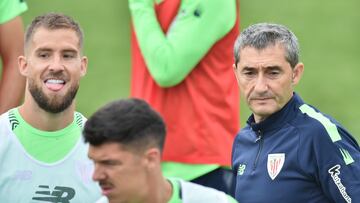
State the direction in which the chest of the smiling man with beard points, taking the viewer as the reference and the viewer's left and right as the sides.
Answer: facing the viewer

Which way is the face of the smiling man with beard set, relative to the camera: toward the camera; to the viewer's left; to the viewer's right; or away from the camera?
toward the camera

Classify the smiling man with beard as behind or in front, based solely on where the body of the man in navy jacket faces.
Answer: in front

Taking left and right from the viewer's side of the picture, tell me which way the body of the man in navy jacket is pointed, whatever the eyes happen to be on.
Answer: facing the viewer and to the left of the viewer

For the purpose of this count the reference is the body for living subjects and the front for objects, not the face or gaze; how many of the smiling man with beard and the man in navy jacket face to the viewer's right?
0

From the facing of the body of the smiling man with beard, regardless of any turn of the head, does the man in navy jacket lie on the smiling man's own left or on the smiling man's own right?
on the smiling man's own left
